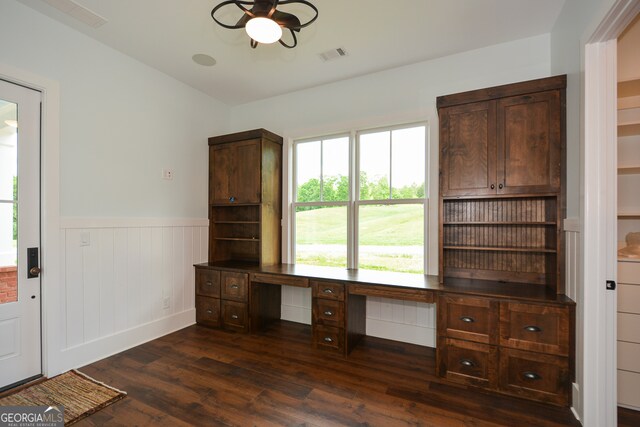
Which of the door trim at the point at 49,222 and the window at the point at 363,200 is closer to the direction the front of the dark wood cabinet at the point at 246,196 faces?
the door trim

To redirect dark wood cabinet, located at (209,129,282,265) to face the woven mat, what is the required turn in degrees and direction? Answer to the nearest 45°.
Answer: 0° — it already faces it

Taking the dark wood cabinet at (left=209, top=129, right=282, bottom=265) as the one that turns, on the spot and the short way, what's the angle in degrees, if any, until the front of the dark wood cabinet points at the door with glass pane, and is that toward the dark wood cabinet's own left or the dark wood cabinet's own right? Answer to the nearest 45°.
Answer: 0° — it already faces it

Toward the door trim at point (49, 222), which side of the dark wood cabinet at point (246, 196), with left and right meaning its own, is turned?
front

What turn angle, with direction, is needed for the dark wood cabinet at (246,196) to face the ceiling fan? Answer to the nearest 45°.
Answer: approximately 45° to its left

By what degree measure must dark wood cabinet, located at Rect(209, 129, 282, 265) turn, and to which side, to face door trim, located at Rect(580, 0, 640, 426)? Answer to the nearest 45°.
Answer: approximately 90° to its left

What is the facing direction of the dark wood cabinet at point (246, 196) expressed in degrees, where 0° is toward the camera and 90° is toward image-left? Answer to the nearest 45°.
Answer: approximately 45°

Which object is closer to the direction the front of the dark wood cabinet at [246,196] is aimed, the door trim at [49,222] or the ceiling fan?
the door trim
